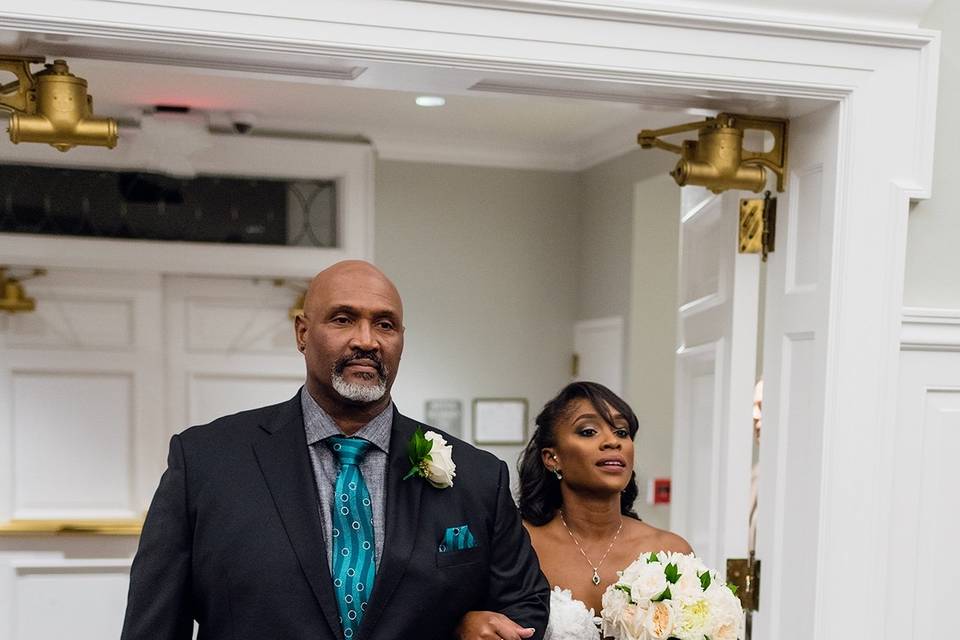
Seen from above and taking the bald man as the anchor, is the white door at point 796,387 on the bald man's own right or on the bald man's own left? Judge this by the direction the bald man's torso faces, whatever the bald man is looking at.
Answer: on the bald man's own left

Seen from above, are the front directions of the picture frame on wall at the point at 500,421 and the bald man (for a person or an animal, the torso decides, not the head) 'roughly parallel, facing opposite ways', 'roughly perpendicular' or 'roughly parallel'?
roughly parallel

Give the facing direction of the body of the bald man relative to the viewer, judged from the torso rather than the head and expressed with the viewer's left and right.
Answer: facing the viewer

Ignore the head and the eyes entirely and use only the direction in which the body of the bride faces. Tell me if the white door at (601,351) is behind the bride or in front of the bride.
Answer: behind

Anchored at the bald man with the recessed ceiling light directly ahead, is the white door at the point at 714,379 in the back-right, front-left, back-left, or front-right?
front-right

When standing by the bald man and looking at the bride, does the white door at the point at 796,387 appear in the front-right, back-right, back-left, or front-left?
front-right

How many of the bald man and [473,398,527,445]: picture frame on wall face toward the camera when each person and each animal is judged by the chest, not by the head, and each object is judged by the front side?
2

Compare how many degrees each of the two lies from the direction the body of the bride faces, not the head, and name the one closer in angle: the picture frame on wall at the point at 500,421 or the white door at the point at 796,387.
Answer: the white door

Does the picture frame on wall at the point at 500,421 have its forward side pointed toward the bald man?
yes

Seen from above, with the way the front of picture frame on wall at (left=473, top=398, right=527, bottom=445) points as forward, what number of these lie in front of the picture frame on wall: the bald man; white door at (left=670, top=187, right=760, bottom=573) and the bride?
3

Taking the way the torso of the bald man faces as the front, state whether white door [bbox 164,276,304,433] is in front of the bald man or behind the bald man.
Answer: behind

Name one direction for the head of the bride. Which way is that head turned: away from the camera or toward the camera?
toward the camera

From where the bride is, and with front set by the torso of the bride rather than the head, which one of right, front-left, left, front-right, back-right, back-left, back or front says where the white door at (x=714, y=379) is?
left
